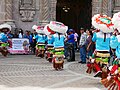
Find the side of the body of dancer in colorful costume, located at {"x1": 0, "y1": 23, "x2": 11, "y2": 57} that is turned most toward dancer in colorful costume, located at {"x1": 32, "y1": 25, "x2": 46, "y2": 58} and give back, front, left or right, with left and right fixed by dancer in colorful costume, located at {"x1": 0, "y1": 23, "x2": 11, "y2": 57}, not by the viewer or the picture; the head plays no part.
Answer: left

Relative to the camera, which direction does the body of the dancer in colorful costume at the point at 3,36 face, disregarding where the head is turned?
toward the camera

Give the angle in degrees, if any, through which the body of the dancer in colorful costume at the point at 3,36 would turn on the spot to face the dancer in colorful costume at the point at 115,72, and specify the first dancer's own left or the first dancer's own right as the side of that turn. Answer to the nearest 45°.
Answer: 0° — they already face them

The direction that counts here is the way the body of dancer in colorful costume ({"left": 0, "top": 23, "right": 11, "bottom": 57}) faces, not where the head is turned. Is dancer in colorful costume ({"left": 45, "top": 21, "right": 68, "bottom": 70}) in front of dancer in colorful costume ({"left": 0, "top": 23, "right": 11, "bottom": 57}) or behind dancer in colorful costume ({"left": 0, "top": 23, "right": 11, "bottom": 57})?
in front

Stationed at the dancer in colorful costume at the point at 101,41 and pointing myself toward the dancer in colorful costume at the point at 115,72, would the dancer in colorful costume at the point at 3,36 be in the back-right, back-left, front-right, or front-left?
back-right
